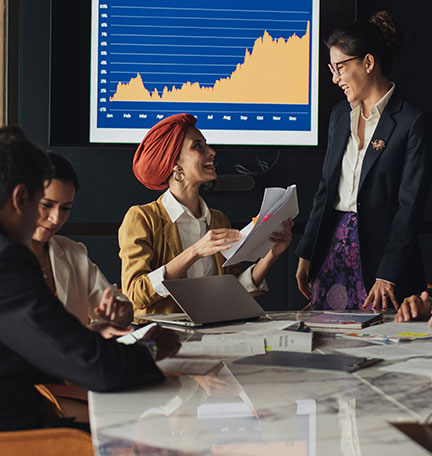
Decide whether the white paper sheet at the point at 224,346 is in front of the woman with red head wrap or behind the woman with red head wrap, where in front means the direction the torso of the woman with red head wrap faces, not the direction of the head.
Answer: in front

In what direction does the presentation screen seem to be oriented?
toward the camera

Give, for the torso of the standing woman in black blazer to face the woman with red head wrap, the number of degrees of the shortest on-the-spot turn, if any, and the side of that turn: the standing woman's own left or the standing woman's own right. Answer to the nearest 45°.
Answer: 0° — they already face them

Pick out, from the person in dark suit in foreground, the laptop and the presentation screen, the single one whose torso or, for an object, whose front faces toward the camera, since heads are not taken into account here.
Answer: the presentation screen

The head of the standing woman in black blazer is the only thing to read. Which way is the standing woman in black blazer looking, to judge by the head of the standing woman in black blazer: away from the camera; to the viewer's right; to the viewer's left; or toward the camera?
to the viewer's left

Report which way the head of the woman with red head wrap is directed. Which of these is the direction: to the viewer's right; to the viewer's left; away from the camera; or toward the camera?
to the viewer's right

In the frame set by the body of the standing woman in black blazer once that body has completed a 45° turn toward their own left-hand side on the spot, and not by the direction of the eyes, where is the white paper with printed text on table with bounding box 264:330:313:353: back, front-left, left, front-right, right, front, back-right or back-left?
front

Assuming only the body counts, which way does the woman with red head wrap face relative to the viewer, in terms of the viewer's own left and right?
facing the viewer and to the right of the viewer

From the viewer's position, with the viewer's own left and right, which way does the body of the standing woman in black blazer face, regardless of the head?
facing the viewer and to the left of the viewer

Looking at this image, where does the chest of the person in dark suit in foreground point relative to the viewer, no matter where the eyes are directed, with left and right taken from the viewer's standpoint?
facing away from the viewer and to the right of the viewer

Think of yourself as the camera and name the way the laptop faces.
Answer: facing away from the viewer and to the left of the viewer

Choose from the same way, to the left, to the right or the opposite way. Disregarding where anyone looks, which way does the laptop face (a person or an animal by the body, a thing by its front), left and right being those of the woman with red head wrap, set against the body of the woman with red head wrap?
the opposite way

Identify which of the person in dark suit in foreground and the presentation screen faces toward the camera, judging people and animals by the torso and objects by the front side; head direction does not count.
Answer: the presentation screen

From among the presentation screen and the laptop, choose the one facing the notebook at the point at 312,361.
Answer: the presentation screen

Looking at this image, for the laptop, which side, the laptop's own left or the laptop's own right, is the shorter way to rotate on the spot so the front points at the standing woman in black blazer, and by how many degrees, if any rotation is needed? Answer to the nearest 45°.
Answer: approximately 90° to the laptop's own right

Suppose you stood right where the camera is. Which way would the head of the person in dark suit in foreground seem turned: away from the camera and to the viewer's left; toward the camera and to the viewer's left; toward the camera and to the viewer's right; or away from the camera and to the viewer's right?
away from the camera and to the viewer's right

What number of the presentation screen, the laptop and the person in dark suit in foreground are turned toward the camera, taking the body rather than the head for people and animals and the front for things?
1
